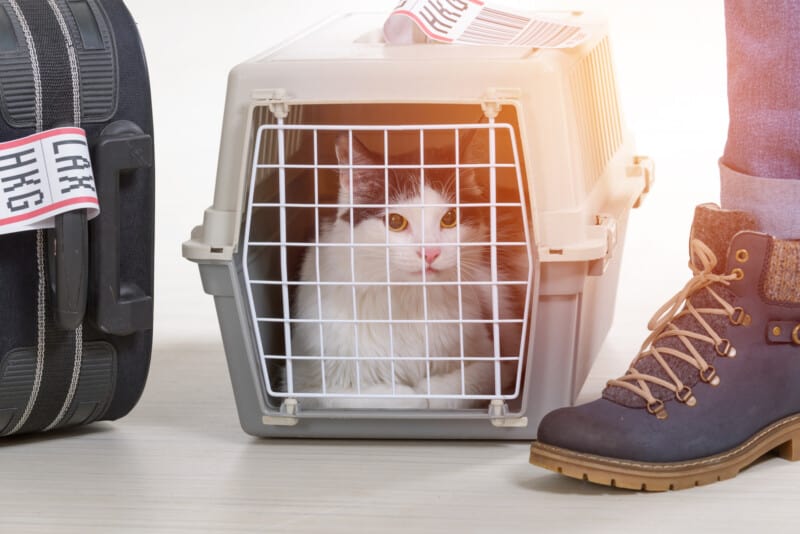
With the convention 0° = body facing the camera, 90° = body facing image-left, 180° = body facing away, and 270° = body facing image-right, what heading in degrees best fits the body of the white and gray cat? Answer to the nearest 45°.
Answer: approximately 0°

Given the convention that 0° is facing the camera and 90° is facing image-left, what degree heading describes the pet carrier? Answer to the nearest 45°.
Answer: approximately 0°
